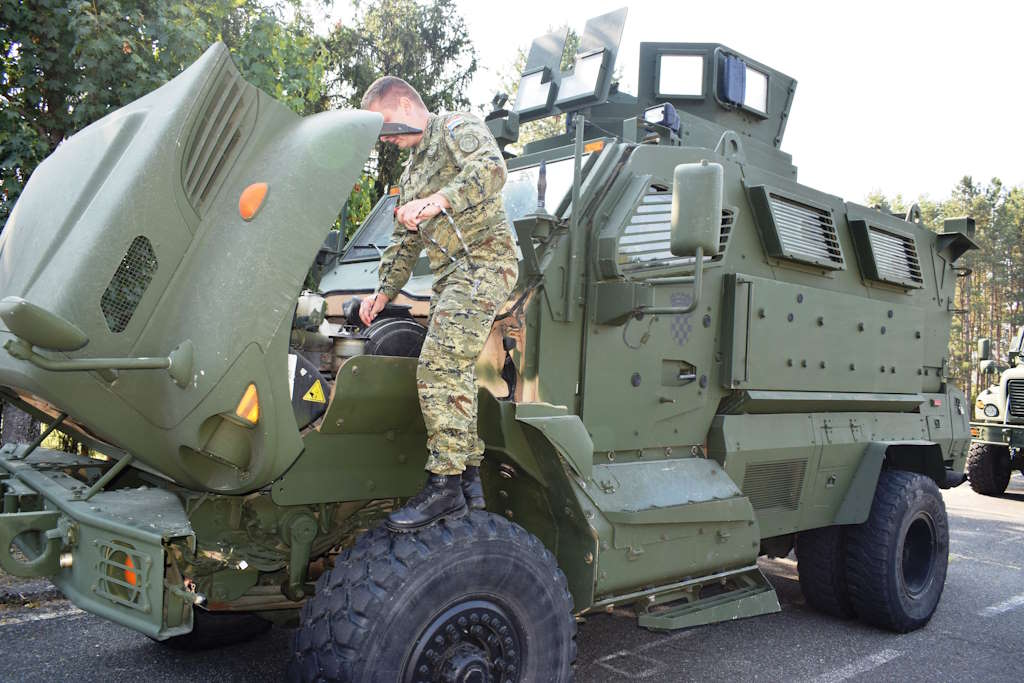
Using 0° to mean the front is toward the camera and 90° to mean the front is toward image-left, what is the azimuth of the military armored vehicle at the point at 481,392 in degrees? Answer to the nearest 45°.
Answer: approximately 45°

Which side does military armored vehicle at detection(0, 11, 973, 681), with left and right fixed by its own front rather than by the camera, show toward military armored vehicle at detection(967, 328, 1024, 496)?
back

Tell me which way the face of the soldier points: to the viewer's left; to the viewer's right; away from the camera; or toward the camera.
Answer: to the viewer's left
